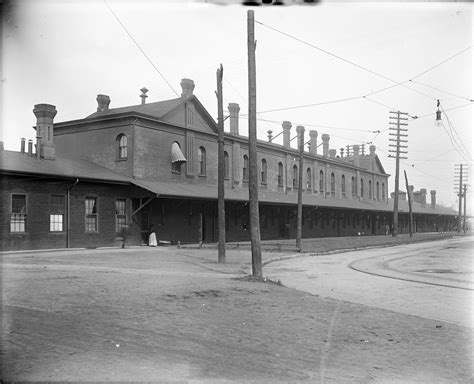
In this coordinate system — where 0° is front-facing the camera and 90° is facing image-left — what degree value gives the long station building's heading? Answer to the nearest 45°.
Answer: approximately 315°
